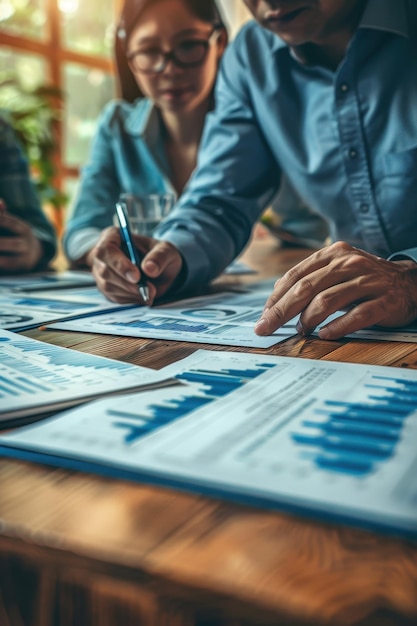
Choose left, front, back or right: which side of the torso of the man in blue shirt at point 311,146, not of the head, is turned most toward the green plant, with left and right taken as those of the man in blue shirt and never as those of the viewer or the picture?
right

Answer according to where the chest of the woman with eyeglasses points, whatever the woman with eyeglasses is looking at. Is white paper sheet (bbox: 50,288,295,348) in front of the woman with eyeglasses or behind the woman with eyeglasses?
in front

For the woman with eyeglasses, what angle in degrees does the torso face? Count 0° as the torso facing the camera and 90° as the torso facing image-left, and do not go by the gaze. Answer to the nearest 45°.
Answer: approximately 0°

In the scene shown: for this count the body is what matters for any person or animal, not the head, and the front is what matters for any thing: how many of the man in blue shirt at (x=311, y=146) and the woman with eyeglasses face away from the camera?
0

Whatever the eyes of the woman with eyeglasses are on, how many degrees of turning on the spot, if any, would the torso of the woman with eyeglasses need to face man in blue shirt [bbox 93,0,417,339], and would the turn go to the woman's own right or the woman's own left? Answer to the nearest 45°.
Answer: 0° — they already face them

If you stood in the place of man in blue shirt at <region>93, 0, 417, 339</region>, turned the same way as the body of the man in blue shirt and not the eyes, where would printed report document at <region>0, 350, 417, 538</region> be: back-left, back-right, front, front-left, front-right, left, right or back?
front-left

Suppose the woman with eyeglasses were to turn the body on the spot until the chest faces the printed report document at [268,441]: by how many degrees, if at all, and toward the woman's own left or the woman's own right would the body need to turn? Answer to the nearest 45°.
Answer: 0° — they already face it

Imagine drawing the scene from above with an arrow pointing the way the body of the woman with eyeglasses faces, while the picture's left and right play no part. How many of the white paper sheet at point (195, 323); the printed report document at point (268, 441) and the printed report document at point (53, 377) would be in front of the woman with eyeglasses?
3

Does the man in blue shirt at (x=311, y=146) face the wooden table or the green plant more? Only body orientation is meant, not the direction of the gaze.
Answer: the wooden table

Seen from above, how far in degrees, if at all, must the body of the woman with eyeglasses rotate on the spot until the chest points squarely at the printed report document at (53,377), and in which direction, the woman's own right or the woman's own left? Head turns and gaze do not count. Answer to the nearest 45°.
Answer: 0° — they already face it

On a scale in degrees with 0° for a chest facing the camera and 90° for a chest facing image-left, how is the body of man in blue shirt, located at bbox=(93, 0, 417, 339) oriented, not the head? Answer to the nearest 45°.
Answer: approximately 45°

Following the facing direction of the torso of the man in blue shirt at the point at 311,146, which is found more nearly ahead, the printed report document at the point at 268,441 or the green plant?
the printed report document
